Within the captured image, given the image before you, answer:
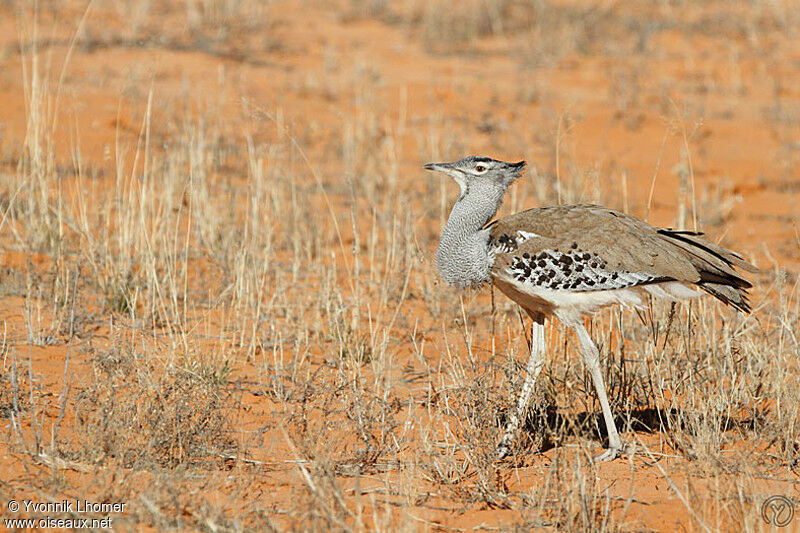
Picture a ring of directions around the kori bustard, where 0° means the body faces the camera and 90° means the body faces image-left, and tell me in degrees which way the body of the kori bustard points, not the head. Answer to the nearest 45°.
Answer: approximately 90°
